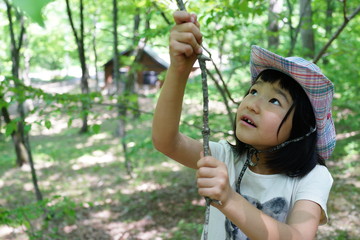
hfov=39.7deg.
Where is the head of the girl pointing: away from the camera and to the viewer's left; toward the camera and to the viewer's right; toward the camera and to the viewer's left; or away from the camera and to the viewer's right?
toward the camera and to the viewer's left

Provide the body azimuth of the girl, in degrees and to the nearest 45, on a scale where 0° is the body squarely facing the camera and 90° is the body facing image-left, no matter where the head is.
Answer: approximately 45°
